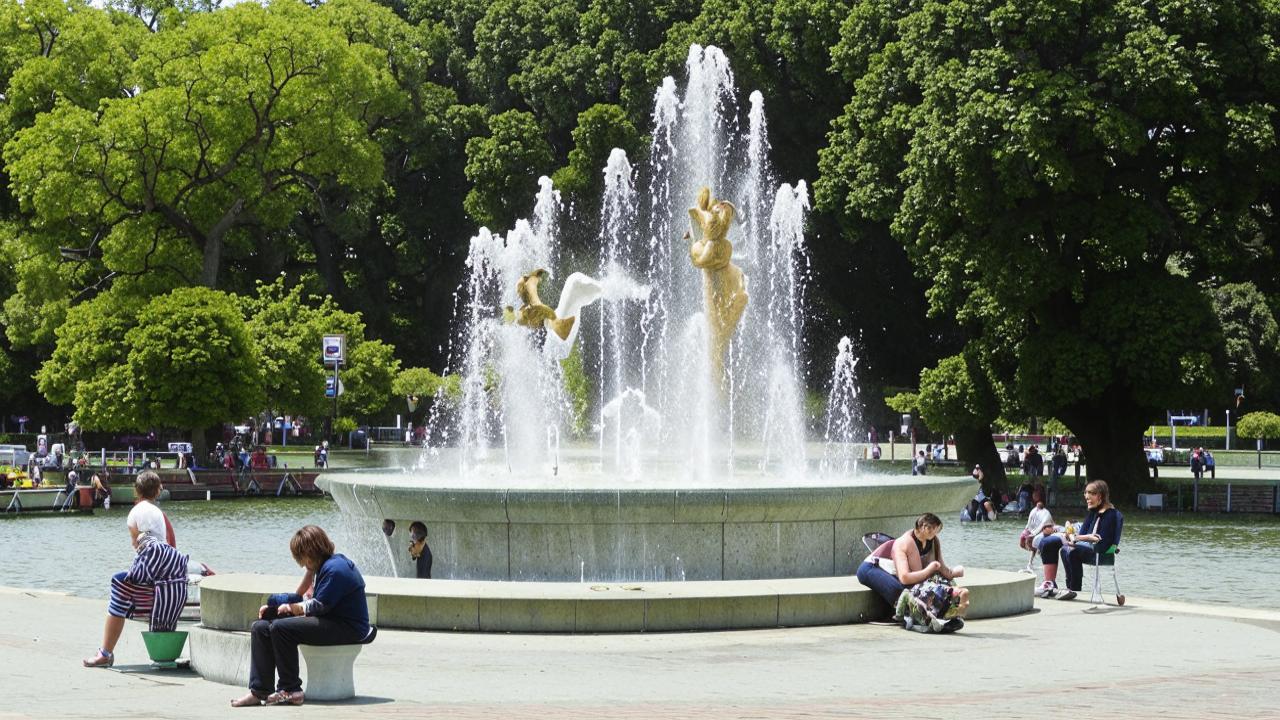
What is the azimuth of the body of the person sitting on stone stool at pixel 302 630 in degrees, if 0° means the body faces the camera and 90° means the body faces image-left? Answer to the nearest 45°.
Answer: approximately 90°

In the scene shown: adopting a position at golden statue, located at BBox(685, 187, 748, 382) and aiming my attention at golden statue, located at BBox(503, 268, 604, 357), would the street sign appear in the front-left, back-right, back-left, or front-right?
front-right

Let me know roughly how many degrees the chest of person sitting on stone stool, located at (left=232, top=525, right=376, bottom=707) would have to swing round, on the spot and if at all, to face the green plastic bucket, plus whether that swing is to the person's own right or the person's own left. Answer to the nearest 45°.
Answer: approximately 45° to the person's own right

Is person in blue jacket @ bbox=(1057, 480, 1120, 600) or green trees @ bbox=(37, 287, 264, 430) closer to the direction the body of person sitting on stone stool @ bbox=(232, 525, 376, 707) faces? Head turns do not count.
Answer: the green trees

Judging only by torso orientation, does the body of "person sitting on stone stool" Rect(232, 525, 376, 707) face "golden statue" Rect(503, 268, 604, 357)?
no

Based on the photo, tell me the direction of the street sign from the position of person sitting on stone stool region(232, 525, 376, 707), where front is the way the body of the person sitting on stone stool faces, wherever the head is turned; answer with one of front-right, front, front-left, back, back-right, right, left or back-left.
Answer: right

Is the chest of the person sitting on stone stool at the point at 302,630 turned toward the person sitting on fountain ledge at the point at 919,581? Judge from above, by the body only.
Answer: no

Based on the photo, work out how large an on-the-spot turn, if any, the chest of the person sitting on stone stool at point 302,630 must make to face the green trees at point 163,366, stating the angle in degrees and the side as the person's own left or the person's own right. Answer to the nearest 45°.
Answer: approximately 90° to the person's own right

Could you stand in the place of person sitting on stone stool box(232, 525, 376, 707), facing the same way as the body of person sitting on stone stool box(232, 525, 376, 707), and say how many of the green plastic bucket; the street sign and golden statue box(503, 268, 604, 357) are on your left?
0

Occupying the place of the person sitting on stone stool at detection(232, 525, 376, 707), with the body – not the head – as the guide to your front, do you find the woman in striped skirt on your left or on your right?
on your right

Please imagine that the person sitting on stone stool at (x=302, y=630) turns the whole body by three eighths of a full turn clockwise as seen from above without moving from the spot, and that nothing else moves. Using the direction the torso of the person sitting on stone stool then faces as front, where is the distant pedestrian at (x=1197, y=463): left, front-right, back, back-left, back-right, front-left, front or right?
front

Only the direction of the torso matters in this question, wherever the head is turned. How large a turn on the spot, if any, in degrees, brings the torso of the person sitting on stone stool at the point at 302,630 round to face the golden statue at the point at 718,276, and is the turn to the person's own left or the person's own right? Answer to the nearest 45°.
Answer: approximately 135° to the person's own right

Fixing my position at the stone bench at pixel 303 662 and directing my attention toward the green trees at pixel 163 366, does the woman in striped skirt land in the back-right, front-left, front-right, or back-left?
front-left
